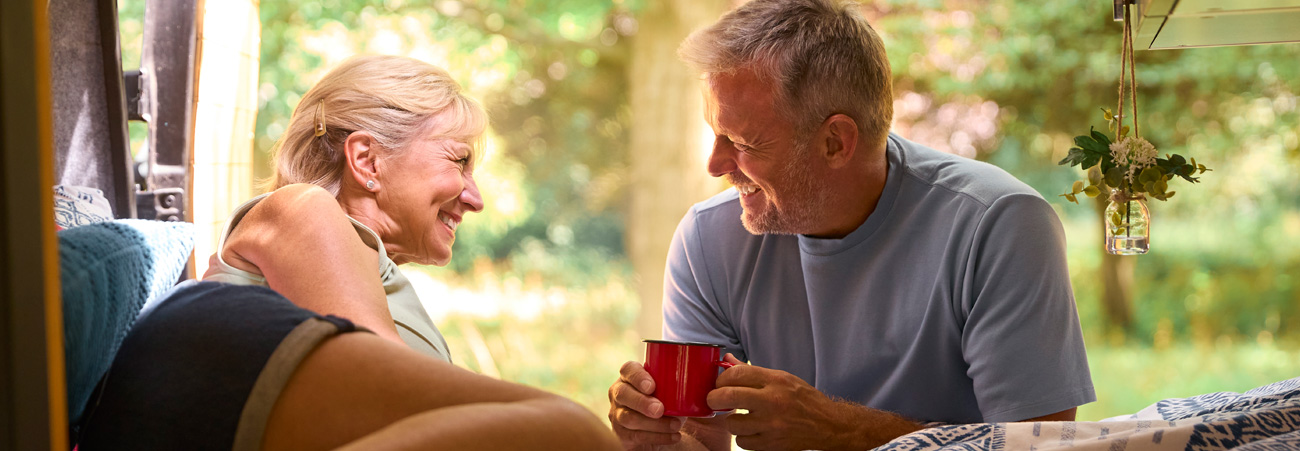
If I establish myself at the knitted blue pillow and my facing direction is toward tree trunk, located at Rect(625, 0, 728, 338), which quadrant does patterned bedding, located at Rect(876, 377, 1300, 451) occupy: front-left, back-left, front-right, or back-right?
front-right

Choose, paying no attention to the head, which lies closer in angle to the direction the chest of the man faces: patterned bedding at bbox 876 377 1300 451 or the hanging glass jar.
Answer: the patterned bedding

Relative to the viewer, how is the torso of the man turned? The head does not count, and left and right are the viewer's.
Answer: facing the viewer and to the left of the viewer

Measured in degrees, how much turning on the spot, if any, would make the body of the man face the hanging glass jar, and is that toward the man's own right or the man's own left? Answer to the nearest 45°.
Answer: approximately 135° to the man's own left

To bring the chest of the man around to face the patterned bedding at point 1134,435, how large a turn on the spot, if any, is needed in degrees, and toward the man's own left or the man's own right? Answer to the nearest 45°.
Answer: approximately 90° to the man's own left

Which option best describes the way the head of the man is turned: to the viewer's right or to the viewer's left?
to the viewer's left

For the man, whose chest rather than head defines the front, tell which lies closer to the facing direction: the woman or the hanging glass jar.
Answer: the woman

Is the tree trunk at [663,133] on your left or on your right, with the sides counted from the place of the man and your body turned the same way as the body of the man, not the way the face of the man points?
on your right

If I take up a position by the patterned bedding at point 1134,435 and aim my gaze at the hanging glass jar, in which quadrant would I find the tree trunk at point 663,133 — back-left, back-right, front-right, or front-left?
front-left

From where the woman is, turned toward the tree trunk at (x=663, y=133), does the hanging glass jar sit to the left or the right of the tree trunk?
right

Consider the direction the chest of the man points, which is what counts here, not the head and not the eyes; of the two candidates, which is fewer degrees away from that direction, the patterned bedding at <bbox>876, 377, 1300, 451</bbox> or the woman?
the woman

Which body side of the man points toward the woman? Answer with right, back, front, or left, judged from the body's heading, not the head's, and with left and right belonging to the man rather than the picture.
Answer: front

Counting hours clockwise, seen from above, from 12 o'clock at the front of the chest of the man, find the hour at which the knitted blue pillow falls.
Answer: The knitted blue pillow is roughly at 12 o'clock from the man.
